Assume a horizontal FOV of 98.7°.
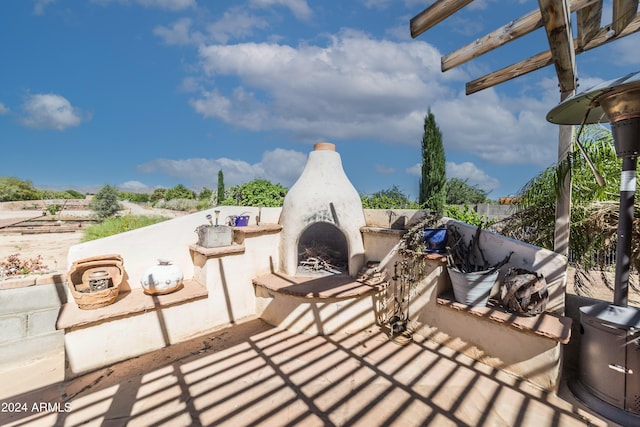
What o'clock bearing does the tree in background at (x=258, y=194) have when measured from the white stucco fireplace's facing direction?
The tree in background is roughly at 5 o'clock from the white stucco fireplace.

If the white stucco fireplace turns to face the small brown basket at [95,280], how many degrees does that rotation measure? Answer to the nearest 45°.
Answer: approximately 45° to its right

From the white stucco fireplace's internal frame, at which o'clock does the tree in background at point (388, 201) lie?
The tree in background is roughly at 7 o'clock from the white stucco fireplace.

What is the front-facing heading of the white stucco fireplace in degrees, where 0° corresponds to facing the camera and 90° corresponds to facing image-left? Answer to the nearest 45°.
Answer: approximately 0°

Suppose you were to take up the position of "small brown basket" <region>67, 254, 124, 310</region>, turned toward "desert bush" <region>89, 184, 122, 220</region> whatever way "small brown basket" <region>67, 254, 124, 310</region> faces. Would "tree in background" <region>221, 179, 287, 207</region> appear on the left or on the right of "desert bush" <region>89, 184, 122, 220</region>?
right

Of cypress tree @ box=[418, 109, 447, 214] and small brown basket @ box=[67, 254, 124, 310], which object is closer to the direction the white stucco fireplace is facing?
the small brown basket

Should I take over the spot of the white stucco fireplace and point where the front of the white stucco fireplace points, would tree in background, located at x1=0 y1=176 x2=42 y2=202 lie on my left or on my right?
on my right

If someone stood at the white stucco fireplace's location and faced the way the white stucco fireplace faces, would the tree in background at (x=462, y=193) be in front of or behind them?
behind

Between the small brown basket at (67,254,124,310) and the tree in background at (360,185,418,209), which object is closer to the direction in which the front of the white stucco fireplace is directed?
the small brown basket

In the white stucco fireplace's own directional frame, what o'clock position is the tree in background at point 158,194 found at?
The tree in background is roughly at 5 o'clock from the white stucco fireplace.

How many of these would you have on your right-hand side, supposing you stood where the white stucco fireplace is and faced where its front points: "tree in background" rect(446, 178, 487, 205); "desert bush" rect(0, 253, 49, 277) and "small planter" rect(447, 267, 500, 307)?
1

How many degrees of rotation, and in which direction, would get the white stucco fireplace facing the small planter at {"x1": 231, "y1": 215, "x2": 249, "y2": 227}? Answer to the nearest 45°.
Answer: approximately 90° to its right

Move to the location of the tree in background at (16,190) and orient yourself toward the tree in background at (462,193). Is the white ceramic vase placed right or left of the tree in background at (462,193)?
right

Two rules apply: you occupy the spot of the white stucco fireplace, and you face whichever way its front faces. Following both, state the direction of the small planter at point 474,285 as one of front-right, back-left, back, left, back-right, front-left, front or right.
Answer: front-left

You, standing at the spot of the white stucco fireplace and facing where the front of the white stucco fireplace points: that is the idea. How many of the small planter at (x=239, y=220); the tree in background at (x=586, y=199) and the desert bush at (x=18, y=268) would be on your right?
2

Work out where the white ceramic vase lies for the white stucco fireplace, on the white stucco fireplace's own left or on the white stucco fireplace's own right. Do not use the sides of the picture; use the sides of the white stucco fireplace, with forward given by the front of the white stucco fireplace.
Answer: on the white stucco fireplace's own right
